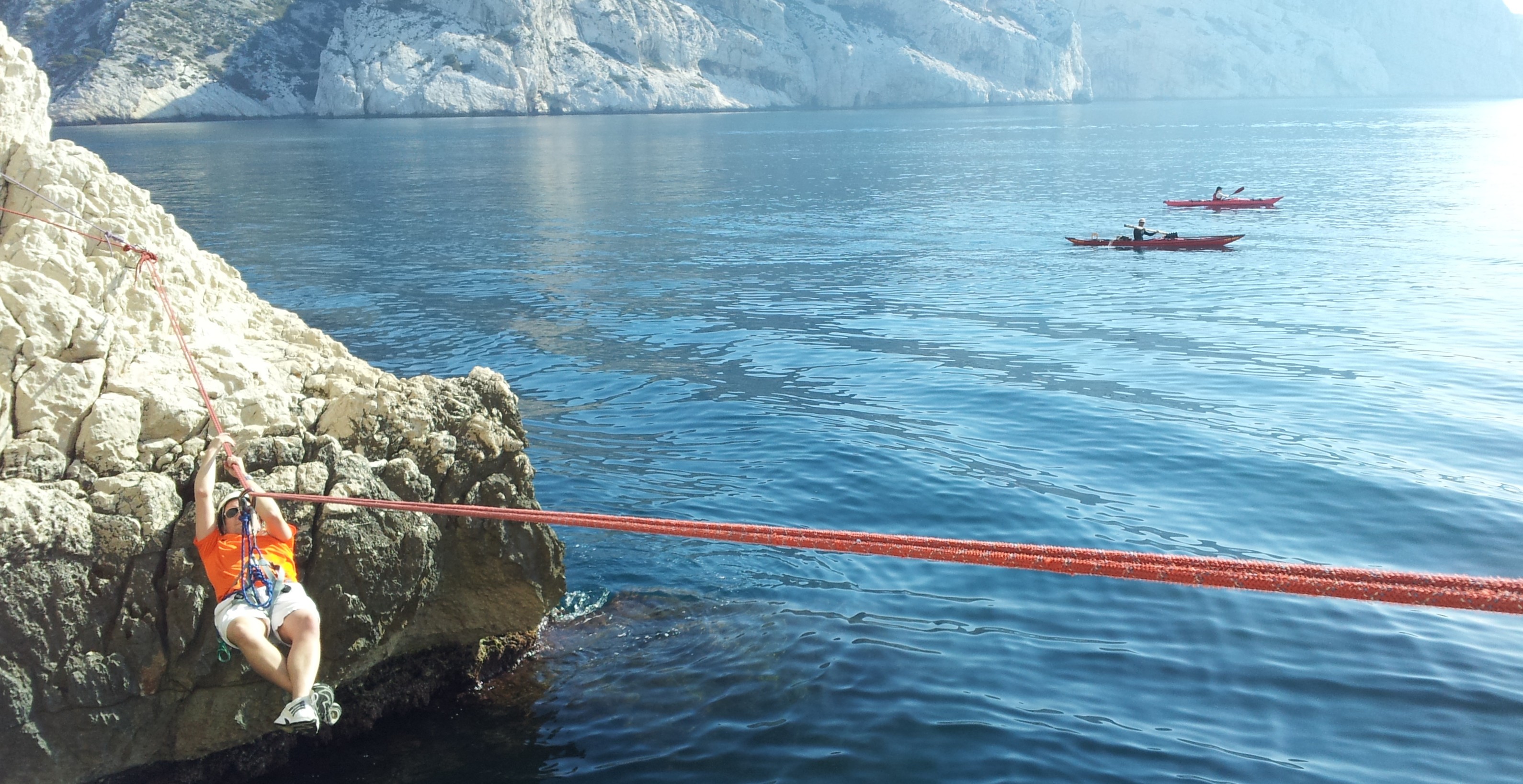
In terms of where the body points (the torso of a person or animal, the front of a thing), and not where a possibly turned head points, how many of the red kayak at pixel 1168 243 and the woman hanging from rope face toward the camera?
1

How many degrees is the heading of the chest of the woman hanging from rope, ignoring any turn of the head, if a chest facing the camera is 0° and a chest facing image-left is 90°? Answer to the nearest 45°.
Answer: approximately 0°

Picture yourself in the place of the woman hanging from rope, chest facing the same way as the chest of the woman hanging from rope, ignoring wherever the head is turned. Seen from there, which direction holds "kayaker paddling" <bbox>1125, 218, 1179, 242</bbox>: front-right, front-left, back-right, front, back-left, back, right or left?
back-left

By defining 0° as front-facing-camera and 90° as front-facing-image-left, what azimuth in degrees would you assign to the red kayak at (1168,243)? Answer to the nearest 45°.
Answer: approximately 270°

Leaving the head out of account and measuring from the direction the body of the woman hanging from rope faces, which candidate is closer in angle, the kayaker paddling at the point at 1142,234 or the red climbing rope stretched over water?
the red climbing rope stretched over water

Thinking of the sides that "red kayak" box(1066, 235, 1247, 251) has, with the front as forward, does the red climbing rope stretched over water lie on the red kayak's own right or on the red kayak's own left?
on the red kayak's own right
